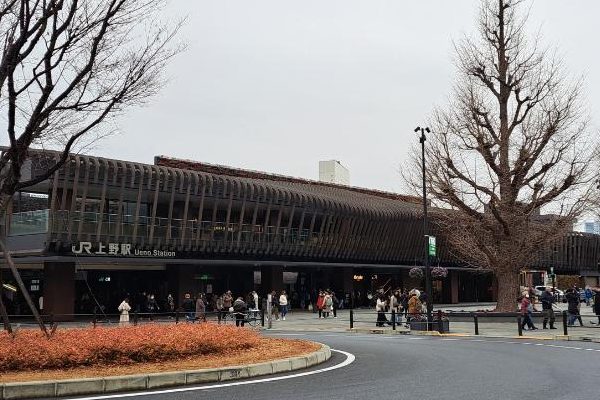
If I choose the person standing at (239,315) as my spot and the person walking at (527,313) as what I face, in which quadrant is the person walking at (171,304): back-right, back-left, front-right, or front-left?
back-left

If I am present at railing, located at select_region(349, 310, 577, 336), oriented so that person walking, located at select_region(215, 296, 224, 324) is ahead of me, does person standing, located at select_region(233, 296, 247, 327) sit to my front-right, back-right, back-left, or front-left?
front-left

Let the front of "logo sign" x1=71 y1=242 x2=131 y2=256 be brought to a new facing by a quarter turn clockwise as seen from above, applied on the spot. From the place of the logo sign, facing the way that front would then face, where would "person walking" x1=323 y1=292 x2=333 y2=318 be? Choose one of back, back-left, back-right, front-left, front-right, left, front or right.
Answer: back

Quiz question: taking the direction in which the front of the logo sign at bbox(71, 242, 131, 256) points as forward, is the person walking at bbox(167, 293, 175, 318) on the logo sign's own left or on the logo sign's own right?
on the logo sign's own left

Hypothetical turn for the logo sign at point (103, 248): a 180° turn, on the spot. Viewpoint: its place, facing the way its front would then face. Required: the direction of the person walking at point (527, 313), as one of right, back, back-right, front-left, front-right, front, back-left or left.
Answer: back-right

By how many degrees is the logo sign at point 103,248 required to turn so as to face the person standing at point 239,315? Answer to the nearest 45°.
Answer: approximately 45° to its left

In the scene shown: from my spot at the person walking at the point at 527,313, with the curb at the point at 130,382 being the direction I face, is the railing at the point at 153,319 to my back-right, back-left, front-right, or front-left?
front-right

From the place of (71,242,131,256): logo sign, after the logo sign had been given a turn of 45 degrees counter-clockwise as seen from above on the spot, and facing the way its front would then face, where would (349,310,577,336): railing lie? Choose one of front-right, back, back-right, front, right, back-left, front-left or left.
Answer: front

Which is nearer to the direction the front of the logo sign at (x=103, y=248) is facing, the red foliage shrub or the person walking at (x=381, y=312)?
the red foliage shrub

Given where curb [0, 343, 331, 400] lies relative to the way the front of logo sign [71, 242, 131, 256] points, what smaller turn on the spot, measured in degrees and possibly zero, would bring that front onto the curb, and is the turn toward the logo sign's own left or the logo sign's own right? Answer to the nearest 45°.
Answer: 0° — it already faces it

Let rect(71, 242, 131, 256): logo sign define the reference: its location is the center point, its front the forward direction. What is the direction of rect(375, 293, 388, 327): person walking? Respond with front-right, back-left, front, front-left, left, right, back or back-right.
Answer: front-left

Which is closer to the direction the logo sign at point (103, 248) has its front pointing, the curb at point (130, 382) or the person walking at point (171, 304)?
the curb

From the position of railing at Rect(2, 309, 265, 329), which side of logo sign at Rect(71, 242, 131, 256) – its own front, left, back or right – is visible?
front

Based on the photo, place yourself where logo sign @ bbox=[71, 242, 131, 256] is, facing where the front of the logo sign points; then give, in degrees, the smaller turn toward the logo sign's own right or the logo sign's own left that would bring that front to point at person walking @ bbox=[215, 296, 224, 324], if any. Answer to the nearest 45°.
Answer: approximately 45° to the logo sign's own left

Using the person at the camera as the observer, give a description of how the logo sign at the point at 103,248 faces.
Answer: facing the viewer

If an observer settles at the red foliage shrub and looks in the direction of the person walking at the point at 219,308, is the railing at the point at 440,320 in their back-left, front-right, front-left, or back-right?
front-right

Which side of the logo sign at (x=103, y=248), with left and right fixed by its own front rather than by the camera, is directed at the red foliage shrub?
front
